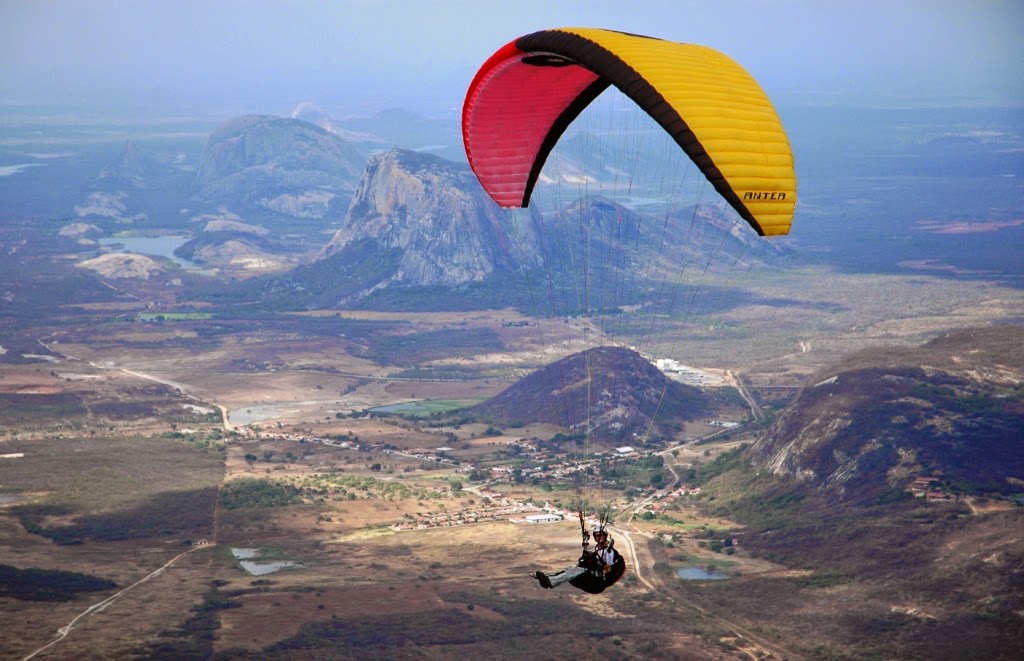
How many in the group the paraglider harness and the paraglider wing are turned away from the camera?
0

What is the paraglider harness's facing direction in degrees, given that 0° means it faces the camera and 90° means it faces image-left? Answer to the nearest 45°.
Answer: approximately 45°
